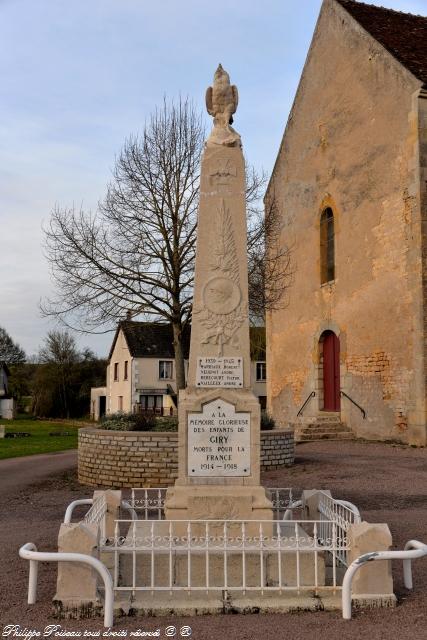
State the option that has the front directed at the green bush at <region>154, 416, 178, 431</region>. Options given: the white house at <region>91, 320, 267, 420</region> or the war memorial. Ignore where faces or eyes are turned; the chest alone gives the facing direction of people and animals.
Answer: the white house

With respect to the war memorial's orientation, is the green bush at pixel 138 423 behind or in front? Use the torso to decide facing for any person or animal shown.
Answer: behind

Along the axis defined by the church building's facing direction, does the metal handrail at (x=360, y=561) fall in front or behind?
in front

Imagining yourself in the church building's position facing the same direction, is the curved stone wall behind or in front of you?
in front

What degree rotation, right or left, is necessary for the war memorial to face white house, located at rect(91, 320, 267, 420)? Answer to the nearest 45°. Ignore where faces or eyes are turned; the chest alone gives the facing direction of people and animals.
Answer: approximately 180°

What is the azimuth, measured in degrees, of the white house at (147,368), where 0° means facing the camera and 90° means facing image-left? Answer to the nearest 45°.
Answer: approximately 0°

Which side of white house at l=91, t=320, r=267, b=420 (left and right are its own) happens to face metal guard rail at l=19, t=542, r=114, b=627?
front

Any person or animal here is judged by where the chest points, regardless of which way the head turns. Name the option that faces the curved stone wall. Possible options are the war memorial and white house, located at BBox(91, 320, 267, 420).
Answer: the white house

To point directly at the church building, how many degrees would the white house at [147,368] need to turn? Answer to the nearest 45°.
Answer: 0° — it already faces it

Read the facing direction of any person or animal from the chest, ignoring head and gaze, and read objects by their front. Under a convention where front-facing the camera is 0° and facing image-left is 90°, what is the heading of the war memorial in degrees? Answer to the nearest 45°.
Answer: approximately 0°

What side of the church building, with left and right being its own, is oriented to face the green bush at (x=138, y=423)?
front

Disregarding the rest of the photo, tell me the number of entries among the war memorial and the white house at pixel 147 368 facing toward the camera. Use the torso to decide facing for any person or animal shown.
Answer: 2
